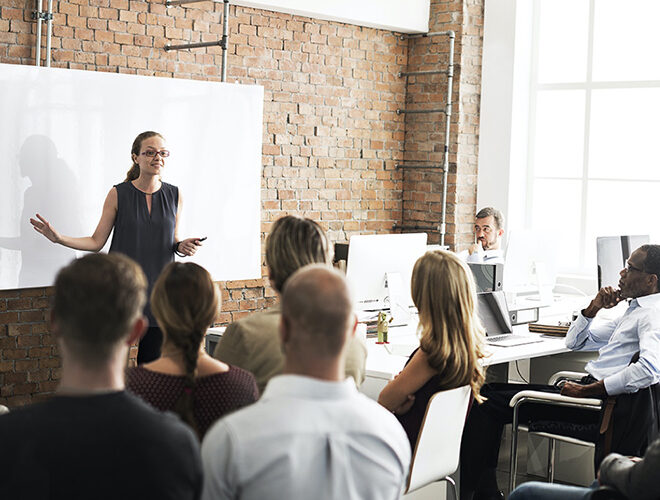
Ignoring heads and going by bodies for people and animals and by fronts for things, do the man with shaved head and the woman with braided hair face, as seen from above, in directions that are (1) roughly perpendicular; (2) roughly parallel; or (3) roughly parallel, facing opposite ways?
roughly parallel

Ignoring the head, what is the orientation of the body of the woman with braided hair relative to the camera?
away from the camera

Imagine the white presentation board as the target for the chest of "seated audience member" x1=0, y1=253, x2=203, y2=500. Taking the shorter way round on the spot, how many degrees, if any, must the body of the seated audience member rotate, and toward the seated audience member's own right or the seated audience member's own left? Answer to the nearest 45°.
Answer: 0° — they already face it

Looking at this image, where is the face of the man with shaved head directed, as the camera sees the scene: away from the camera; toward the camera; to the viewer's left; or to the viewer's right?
away from the camera

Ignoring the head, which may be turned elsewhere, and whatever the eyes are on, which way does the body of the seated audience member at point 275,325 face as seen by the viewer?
away from the camera

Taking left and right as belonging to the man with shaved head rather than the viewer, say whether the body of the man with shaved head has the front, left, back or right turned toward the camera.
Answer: back

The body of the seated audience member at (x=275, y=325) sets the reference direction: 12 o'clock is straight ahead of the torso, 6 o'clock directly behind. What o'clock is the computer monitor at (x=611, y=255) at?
The computer monitor is roughly at 1 o'clock from the seated audience member.

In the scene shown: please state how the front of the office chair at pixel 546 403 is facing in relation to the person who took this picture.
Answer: facing to the left of the viewer

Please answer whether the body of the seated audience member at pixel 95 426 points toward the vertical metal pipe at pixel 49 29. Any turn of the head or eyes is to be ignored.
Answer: yes

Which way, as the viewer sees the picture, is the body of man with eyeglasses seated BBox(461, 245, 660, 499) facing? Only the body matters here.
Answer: to the viewer's left

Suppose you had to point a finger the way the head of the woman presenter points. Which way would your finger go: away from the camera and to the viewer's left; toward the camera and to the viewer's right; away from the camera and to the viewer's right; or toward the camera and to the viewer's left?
toward the camera and to the viewer's right

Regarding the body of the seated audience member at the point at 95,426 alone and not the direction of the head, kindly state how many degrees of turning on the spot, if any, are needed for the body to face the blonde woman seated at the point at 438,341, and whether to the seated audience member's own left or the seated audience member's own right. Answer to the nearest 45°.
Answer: approximately 45° to the seated audience member's own right

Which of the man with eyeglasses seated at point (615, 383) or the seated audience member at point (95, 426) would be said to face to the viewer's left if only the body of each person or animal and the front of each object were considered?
the man with eyeglasses seated

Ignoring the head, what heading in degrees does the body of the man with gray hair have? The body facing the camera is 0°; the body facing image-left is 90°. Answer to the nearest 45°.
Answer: approximately 45°

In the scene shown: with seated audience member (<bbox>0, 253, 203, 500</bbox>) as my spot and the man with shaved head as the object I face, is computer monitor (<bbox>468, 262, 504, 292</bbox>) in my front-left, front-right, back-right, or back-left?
front-left

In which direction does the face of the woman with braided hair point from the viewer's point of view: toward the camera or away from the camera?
away from the camera

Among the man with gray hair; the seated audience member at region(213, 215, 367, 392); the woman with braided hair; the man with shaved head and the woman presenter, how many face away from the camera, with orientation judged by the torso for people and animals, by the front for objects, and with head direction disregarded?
3

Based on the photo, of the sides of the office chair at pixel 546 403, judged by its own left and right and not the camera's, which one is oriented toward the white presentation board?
front
